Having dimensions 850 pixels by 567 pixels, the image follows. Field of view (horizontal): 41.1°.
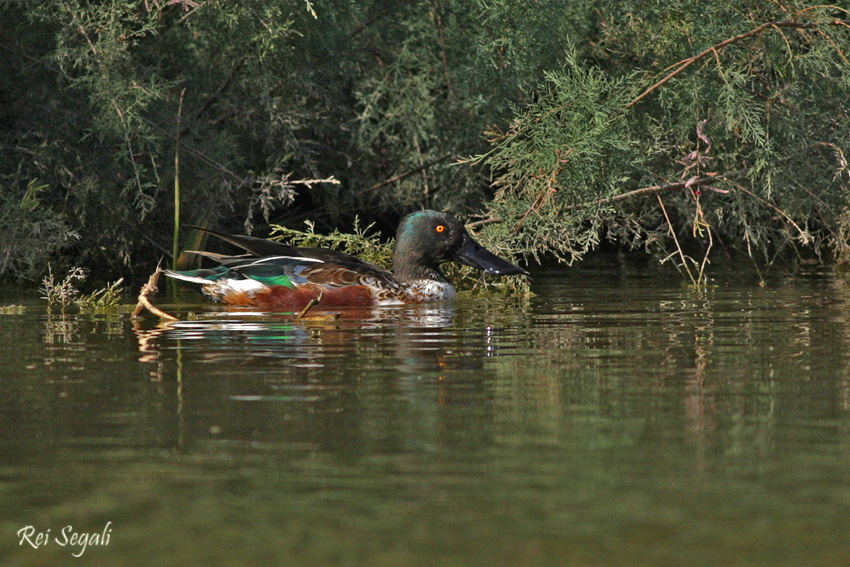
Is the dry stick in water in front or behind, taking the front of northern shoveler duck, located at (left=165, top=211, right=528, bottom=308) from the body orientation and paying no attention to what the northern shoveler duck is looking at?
behind

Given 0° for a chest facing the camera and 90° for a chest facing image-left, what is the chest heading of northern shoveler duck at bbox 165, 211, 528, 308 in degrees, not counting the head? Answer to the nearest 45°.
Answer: approximately 270°
